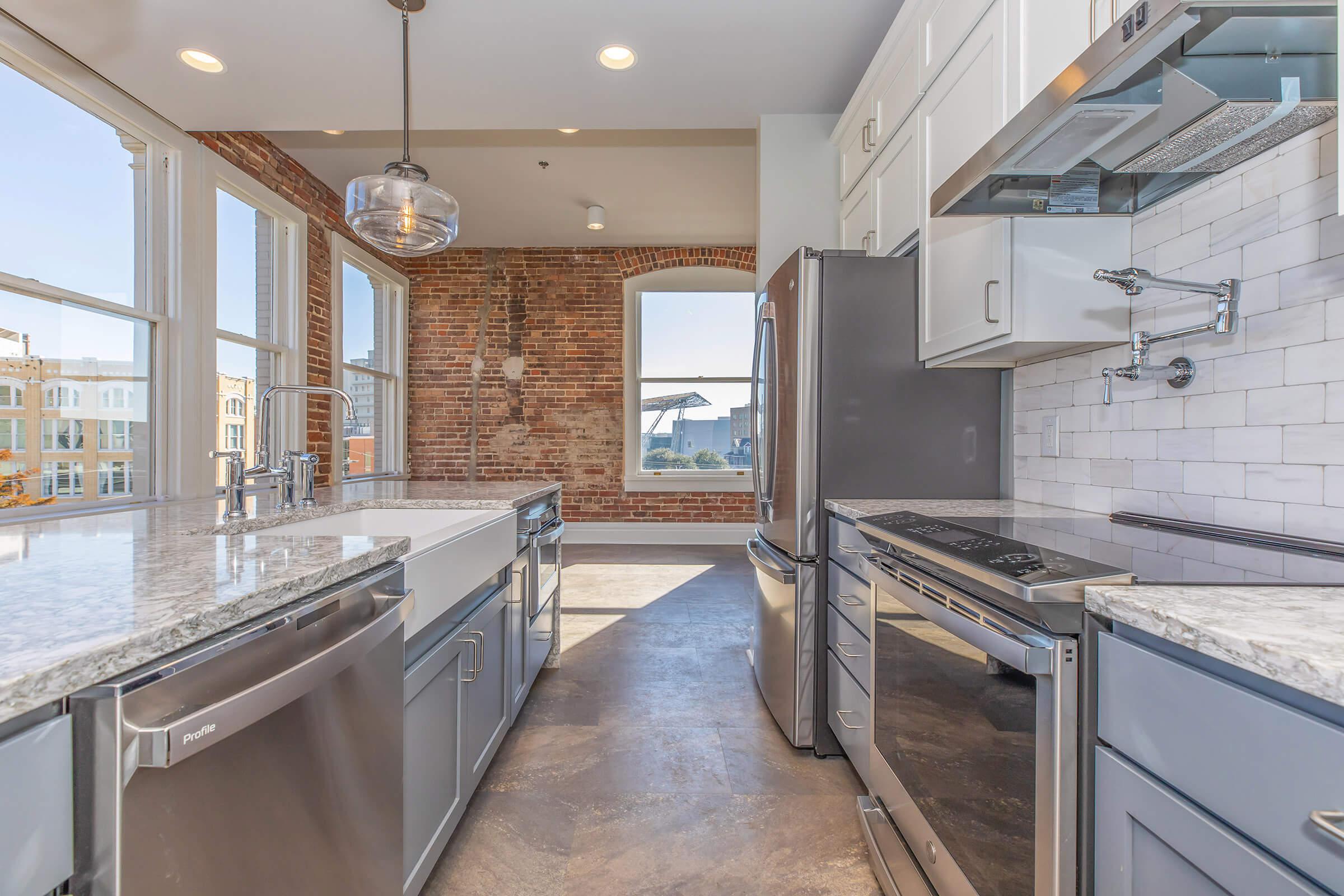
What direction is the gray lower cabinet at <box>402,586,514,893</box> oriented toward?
to the viewer's right

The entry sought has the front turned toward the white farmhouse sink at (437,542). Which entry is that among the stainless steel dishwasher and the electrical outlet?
the electrical outlet

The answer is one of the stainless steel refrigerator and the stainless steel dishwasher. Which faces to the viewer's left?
the stainless steel refrigerator

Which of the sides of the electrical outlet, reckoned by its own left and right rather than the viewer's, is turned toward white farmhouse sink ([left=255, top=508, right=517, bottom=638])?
front

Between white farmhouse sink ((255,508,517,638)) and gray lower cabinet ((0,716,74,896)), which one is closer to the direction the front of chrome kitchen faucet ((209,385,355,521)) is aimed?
the white farmhouse sink

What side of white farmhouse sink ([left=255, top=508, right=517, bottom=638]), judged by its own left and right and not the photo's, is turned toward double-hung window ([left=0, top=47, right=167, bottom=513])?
back

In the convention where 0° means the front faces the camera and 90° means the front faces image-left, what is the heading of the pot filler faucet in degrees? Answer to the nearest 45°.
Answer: approximately 45°

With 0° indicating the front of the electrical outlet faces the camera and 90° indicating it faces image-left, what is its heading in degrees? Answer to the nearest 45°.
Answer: approximately 45°

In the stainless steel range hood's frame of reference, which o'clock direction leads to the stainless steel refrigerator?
The stainless steel refrigerator is roughly at 3 o'clock from the stainless steel range hood.

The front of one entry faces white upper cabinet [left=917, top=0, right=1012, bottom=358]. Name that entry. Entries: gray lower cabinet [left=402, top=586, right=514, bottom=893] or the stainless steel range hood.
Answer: the gray lower cabinet

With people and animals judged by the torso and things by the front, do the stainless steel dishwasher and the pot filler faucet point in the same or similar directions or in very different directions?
very different directions
